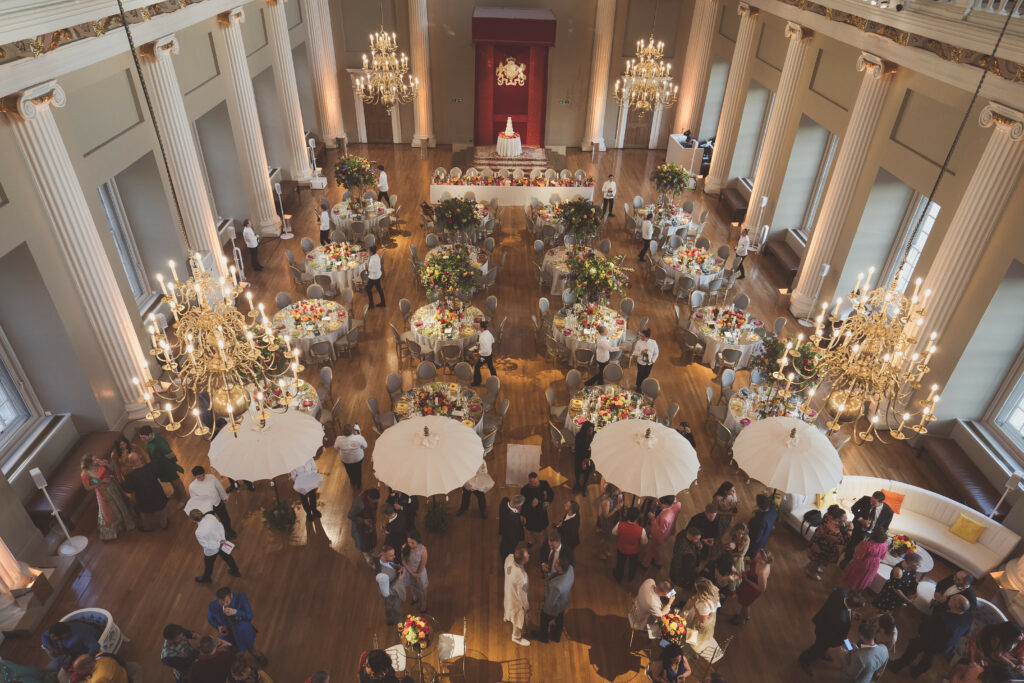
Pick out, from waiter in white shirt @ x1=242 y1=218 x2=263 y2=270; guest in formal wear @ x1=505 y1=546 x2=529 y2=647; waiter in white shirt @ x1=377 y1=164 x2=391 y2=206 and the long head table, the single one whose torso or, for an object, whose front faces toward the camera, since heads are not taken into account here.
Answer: the long head table

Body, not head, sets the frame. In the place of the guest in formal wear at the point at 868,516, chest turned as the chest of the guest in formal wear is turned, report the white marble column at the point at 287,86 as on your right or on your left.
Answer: on your right

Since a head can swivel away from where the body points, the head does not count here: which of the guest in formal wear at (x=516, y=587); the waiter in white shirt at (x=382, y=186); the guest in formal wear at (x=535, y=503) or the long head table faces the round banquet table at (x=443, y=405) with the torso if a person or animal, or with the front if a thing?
the long head table

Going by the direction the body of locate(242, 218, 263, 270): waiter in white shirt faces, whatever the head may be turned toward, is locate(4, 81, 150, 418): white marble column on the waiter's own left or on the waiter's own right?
on the waiter's own right

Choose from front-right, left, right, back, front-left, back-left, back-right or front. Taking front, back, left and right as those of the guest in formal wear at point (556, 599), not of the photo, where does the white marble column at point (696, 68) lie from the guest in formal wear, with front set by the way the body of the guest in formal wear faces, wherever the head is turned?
front-right

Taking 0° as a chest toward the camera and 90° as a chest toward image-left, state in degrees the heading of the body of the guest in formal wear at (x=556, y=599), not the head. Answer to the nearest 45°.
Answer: approximately 135°

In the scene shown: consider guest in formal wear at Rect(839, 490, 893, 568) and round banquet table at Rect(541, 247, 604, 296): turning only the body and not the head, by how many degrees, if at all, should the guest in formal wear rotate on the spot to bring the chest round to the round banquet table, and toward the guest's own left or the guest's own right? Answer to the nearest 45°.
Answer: approximately 90° to the guest's own right

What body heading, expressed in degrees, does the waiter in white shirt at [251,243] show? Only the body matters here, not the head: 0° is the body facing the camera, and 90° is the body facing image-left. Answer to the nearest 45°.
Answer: approximately 270°

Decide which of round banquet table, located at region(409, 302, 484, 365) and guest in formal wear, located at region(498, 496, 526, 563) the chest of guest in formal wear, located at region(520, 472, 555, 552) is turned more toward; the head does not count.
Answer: the guest in formal wear

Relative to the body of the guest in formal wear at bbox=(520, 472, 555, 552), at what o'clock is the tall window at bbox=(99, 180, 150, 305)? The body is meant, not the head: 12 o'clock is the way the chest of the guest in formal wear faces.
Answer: The tall window is roughly at 4 o'clock from the guest in formal wear.

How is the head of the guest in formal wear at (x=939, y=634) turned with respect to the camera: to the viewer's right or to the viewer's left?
to the viewer's left

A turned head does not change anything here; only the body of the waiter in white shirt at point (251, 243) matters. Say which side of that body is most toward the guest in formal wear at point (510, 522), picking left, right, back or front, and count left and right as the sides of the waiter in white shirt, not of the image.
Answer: right
